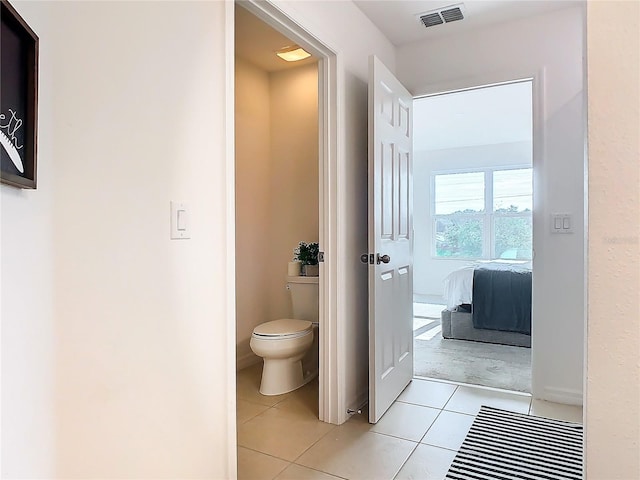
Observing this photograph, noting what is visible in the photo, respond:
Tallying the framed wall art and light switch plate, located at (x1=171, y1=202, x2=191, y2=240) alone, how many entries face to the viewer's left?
0

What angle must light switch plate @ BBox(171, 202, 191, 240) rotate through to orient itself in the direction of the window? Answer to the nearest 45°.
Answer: approximately 90° to its left

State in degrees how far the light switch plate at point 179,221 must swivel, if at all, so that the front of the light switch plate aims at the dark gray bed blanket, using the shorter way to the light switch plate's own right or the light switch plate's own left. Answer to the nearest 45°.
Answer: approximately 90° to the light switch plate's own left

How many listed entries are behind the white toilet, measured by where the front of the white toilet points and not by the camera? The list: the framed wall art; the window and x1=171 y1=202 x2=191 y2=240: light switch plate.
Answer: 1

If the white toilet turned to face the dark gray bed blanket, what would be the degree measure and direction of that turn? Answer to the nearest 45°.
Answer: approximately 180°

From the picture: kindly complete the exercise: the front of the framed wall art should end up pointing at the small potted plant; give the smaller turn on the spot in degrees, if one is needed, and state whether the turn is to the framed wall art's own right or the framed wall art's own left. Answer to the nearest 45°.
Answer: approximately 90° to the framed wall art's own left

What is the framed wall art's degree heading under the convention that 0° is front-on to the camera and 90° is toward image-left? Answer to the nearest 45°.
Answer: approximately 315°

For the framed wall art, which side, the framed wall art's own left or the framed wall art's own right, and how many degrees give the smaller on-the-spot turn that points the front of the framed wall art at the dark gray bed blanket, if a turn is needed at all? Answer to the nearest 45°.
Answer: approximately 45° to the framed wall art's own left

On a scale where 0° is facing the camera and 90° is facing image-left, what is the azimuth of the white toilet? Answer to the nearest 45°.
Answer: approximately 45°

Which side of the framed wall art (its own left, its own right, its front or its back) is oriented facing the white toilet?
left
